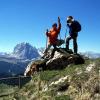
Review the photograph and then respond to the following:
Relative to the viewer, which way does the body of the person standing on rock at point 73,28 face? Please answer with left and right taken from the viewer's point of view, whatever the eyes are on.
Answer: facing the viewer and to the left of the viewer

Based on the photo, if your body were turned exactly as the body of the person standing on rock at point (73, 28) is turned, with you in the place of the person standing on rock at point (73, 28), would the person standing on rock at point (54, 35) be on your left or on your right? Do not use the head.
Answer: on your right
